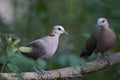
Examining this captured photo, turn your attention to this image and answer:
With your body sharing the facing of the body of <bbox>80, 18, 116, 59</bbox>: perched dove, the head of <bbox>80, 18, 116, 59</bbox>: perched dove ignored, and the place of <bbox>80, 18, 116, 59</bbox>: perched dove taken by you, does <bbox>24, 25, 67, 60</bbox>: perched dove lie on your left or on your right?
on your right

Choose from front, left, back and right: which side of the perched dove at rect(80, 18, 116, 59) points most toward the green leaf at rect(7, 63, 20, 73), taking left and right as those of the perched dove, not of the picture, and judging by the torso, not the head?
right

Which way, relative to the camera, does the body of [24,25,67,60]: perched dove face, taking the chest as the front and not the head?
to the viewer's right
